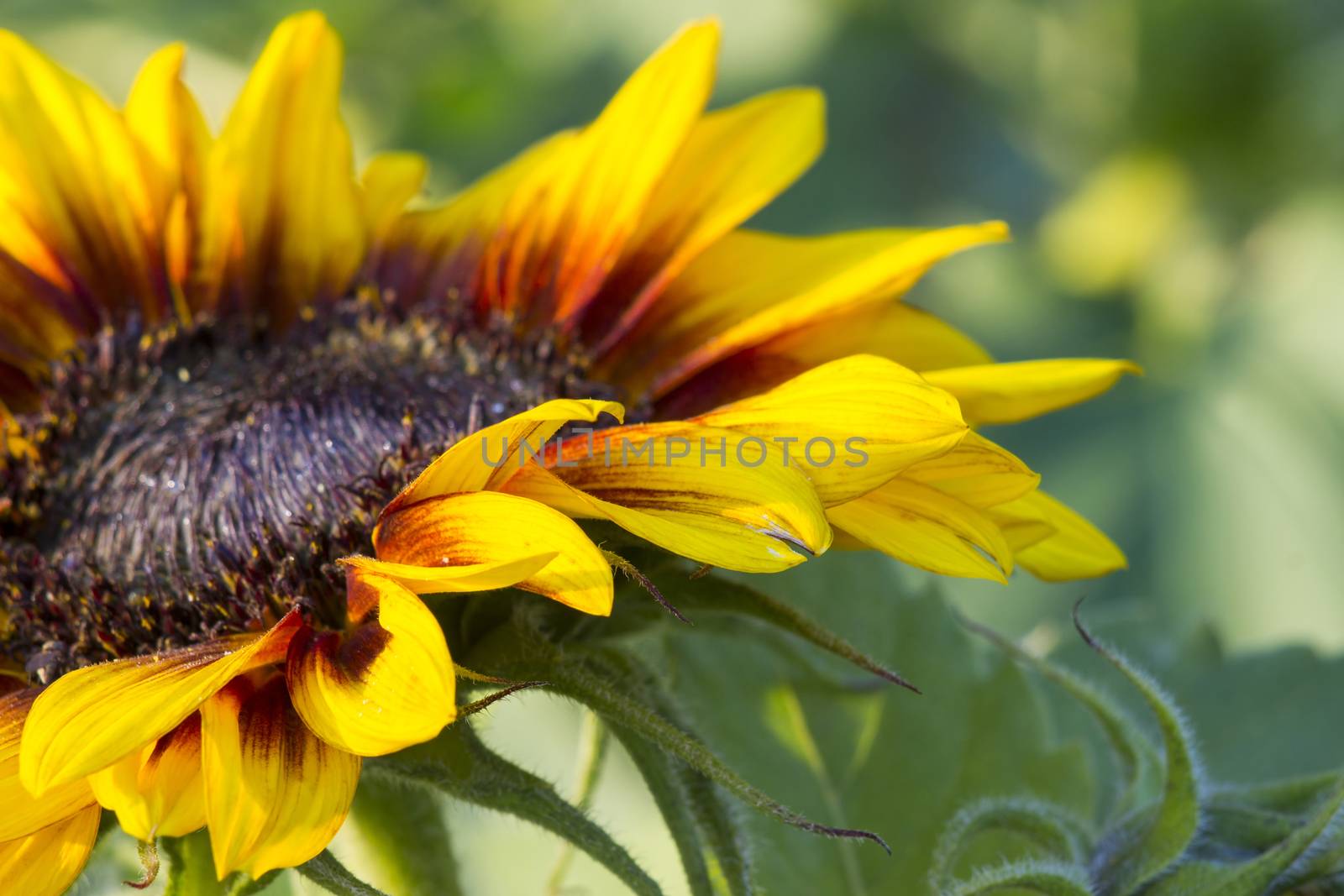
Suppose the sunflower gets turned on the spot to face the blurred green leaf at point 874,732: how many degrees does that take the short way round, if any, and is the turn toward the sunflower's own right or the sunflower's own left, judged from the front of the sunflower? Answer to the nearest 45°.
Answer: approximately 135° to the sunflower's own left

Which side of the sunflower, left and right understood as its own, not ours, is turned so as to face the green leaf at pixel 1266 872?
left

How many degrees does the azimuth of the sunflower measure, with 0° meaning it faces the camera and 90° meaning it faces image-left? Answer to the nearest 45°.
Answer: approximately 45°
